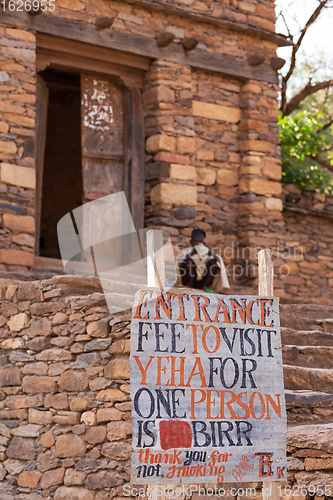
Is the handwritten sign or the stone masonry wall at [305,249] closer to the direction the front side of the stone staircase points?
the handwritten sign

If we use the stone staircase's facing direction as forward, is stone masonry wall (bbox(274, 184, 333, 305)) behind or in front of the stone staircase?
behind

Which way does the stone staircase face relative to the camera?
toward the camera

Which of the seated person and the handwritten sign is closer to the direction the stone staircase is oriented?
the handwritten sign

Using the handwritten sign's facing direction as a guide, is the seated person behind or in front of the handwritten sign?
behind

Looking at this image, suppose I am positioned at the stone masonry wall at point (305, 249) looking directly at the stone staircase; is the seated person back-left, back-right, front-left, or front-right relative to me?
front-right

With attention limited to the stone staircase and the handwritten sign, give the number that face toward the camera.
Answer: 2

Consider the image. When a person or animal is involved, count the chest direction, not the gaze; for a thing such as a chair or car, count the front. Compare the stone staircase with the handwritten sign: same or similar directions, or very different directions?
same or similar directions

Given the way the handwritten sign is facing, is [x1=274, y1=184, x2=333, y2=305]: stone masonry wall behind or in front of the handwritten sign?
behind

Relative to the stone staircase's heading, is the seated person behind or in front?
behind

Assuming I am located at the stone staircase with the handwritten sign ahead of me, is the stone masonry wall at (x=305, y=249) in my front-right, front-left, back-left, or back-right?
back-right
